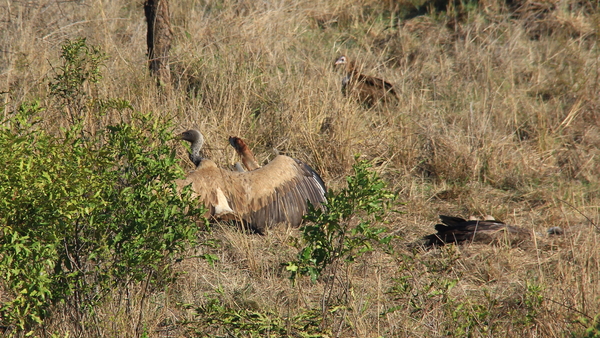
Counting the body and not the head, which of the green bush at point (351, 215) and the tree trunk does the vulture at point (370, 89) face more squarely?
the tree trunk

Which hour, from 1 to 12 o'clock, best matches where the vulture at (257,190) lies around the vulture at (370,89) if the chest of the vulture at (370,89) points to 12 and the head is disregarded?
the vulture at (257,190) is roughly at 10 o'clock from the vulture at (370,89).

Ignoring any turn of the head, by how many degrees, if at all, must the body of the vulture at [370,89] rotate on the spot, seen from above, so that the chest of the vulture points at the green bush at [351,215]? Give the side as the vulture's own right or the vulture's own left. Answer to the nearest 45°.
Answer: approximately 90° to the vulture's own left

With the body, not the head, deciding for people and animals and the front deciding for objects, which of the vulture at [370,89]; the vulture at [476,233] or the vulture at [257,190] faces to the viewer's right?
the vulture at [476,233]

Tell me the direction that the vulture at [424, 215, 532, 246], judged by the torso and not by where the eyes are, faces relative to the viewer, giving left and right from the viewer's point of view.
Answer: facing to the right of the viewer

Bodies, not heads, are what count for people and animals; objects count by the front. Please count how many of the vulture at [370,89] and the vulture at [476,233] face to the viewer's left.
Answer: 1

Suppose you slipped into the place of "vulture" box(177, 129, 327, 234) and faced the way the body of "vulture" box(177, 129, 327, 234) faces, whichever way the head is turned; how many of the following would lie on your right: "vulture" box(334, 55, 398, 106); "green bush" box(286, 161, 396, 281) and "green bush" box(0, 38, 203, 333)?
1

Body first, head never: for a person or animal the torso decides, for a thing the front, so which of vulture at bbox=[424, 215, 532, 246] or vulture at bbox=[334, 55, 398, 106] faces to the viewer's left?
vulture at bbox=[334, 55, 398, 106]

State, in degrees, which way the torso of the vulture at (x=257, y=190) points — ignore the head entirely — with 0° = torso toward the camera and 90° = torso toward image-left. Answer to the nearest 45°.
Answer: approximately 135°

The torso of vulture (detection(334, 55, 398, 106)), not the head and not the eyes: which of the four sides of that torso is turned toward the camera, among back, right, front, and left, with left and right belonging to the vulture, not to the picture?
left

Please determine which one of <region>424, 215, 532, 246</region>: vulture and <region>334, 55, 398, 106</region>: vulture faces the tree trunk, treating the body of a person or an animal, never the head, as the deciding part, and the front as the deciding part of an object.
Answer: <region>334, 55, 398, 106</region>: vulture

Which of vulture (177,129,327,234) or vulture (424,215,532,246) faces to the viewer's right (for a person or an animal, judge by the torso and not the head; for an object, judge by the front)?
vulture (424,215,532,246)
